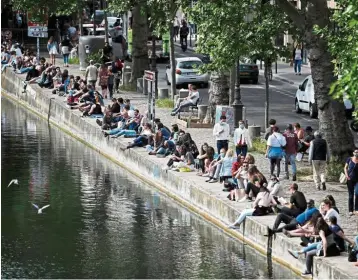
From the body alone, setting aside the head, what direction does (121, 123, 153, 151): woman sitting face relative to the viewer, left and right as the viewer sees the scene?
facing the viewer and to the left of the viewer

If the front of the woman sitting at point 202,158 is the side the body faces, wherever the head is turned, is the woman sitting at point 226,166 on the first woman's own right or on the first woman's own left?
on the first woman's own left

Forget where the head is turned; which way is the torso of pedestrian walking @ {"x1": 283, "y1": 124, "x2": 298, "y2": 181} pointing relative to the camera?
away from the camera

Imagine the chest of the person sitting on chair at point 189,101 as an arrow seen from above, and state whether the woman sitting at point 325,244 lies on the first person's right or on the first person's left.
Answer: on the first person's left
